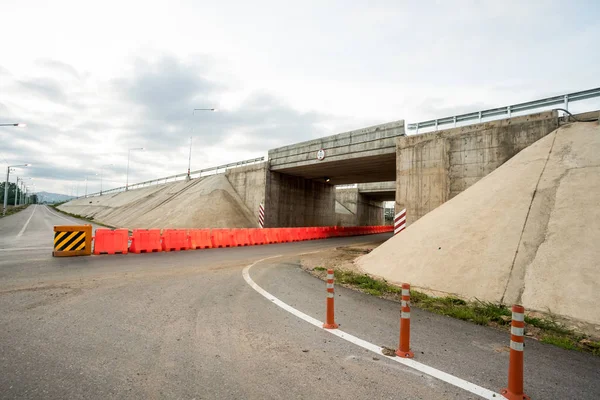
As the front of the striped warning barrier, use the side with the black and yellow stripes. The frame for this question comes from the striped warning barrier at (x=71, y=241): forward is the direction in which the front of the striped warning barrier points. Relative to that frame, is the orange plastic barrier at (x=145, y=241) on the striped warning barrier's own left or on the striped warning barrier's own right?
on the striped warning barrier's own left

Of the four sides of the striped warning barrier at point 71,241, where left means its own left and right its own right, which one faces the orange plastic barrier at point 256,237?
left

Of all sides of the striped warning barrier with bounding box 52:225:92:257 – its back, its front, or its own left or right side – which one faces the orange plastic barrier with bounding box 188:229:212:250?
left

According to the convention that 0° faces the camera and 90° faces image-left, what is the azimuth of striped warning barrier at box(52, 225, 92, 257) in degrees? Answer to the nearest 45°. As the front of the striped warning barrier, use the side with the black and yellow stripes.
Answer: approximately 0°

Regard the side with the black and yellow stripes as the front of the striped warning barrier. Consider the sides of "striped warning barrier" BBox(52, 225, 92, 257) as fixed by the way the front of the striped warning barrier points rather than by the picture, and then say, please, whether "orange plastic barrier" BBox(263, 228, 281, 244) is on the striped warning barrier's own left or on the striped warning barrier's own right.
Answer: on the striped warning barrier's own left

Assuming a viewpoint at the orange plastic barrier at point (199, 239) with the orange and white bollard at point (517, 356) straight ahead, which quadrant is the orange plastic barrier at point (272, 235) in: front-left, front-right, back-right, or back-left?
back-left

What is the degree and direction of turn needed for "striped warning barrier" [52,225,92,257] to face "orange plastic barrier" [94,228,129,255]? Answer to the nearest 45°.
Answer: approximately 90° to its left
